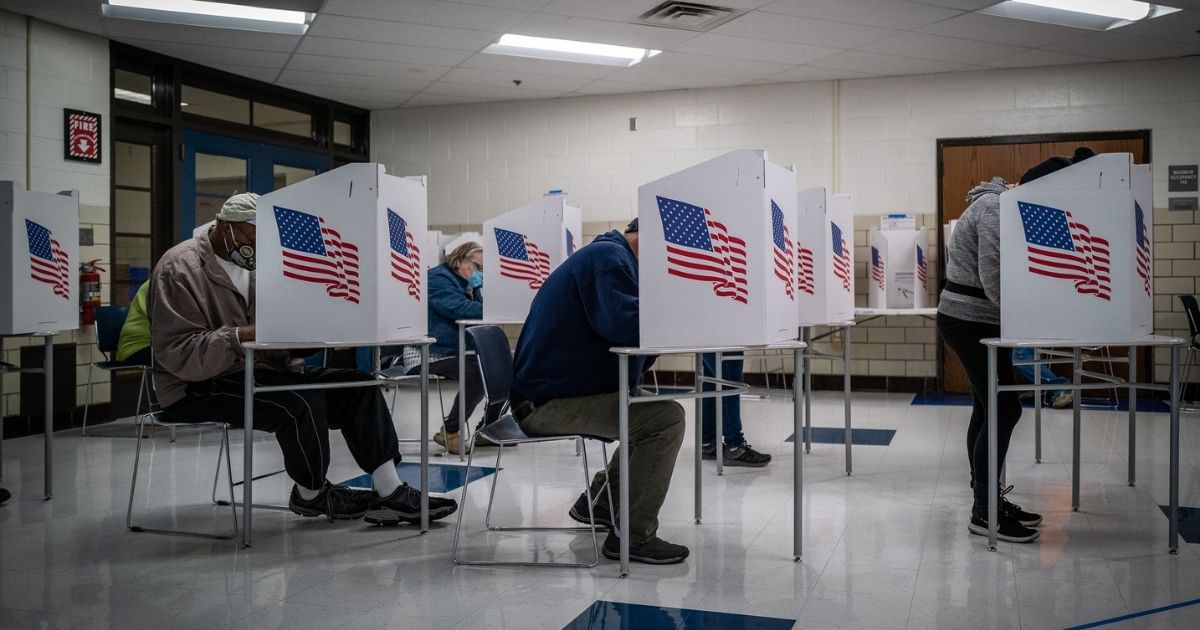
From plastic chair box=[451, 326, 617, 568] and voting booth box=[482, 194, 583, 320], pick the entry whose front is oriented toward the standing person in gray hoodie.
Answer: the plastic chair

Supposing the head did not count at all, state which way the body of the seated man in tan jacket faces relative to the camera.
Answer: to the viewer's right

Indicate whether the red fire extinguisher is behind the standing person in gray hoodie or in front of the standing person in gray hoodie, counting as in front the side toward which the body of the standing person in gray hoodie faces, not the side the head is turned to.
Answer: behind

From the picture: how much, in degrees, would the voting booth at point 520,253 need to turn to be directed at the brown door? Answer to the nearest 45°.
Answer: approximately 135° to its right

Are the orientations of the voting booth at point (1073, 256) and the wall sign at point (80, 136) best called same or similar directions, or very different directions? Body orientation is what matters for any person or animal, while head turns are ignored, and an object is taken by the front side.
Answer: very different directions

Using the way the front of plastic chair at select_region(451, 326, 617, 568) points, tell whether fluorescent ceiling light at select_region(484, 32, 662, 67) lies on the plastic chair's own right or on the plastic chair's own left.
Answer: on the plastic chair's own left

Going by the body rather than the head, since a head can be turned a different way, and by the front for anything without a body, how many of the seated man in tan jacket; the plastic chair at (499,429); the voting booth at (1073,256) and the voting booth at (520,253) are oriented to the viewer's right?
2

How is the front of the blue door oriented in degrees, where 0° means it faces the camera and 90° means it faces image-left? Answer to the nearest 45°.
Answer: approximately 315°

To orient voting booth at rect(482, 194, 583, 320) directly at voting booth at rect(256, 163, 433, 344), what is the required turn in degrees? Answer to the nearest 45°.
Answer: approximately 90° to its left

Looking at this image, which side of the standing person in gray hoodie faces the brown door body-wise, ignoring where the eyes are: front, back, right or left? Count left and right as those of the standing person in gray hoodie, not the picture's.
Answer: left

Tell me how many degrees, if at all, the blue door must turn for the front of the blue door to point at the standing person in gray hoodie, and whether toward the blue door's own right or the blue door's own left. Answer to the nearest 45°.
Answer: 0° — it already faces them

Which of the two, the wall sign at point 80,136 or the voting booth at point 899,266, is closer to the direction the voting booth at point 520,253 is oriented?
the wall sign
